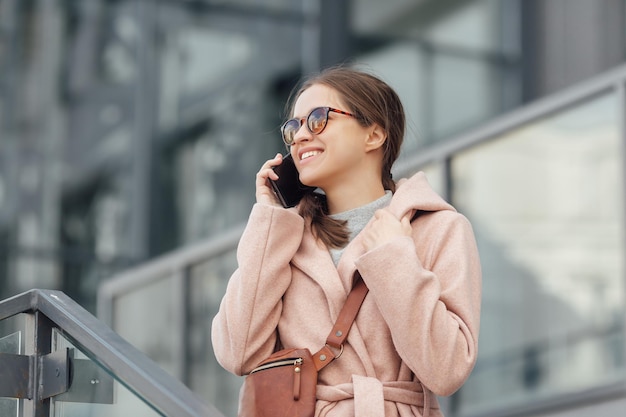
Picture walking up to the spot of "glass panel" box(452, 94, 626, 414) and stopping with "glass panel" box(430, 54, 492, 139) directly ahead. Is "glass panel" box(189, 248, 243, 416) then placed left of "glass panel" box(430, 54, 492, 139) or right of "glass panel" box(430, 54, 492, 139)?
left

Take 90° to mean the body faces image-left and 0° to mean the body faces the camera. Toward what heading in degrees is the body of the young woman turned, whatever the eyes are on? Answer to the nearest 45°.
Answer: approximately 45°

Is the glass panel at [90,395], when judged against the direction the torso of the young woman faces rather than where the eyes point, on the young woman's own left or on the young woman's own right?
on the young woman's own right

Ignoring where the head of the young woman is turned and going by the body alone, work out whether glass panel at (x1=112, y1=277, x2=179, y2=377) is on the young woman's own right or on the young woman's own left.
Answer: on the young woman's own right
